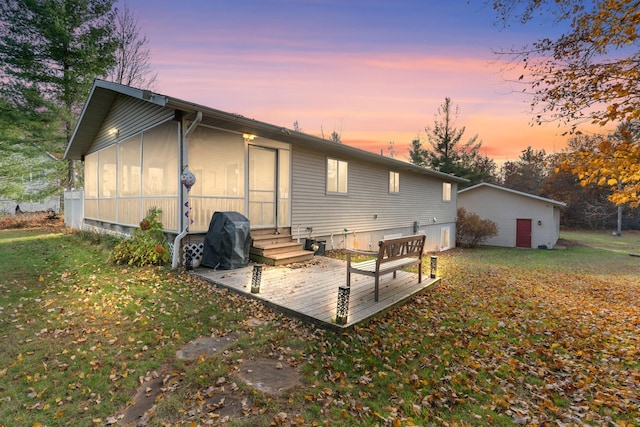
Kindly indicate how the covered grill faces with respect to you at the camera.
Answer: facing the viewer and to the right of the viewer

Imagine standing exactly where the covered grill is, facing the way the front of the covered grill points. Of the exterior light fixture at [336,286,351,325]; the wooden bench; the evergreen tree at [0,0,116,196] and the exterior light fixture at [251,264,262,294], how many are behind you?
1

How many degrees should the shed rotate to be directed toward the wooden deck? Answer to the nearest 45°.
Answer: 0° — it already faces it

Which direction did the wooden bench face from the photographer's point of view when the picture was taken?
facing away from the viewer and to the left of the viewer

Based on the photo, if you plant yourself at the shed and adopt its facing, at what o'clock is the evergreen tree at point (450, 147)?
The evergreen tree is roughly at 5 o'clock from the shed.

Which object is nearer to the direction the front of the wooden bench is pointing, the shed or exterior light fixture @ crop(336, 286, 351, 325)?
the shed

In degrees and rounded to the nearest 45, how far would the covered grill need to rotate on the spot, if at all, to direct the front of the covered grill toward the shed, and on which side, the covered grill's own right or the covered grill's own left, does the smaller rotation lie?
approximately 90° to the covered grill's own left

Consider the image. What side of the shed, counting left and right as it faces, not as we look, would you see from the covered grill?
front

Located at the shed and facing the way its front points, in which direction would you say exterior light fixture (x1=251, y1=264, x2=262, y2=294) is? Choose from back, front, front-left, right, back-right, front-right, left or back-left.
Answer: front

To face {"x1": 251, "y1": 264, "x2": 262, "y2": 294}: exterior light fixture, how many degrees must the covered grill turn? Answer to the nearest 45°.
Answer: approximately 45° to its right

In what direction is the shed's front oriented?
toward the camera
